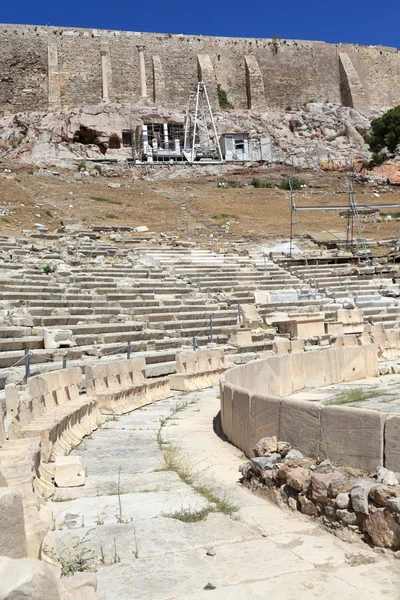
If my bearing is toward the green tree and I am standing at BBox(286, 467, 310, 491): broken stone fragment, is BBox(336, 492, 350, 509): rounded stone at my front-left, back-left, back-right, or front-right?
back-right

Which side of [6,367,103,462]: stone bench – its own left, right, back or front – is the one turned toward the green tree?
left

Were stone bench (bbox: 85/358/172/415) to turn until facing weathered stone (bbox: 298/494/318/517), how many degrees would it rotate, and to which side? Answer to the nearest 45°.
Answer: approximately 45° to its right

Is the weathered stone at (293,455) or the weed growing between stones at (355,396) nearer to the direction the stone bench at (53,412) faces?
the weathered stone

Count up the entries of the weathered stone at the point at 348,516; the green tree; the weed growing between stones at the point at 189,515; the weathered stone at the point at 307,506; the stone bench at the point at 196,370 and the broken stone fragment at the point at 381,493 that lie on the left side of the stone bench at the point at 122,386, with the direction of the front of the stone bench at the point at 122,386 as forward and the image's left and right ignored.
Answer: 2

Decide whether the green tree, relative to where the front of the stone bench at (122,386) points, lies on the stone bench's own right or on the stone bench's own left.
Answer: on the stone bench's own left

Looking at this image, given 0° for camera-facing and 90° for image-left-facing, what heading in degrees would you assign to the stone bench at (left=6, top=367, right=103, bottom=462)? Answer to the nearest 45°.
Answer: approximately 315°

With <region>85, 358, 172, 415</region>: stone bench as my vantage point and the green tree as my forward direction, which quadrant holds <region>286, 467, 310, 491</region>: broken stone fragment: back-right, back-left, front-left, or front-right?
back-right

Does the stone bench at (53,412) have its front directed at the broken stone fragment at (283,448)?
yes

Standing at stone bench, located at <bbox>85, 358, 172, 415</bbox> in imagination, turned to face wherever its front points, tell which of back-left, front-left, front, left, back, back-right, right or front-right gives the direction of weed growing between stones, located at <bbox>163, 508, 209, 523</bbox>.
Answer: front-right
